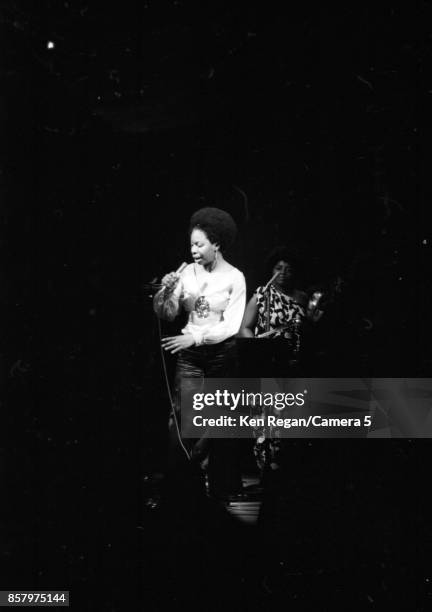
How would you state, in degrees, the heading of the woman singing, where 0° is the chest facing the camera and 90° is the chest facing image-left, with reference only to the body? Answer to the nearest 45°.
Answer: approximately 45°
